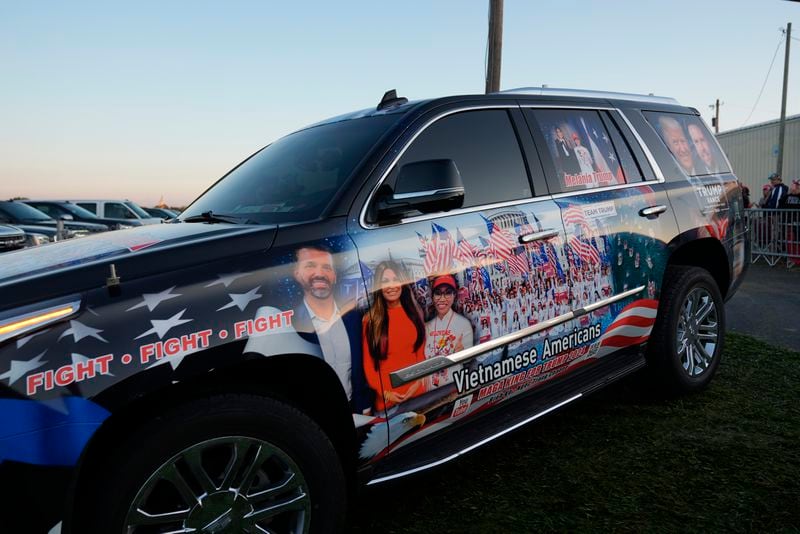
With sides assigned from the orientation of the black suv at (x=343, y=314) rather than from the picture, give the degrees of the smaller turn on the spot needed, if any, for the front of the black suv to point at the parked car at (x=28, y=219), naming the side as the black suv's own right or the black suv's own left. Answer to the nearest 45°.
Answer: approximately 90° to the black suv's own right

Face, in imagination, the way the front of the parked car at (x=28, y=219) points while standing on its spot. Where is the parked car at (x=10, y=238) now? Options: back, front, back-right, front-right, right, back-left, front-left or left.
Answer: front-right

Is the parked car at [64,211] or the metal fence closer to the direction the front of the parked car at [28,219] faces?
the metal fence

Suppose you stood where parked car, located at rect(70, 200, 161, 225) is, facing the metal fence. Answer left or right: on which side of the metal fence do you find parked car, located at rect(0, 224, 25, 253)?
right

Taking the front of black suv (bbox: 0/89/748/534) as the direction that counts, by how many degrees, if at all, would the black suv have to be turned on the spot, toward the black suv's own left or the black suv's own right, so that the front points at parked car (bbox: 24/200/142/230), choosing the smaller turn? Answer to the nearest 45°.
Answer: approximately 90° to the black suv's own right

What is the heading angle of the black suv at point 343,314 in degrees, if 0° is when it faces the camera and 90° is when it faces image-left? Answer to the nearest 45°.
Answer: approximately 45°

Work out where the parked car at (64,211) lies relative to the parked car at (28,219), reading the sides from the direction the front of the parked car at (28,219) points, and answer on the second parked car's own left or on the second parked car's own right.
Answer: on the second parked car's own left

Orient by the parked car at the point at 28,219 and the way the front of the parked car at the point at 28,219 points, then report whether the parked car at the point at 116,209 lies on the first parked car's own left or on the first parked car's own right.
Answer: on the first parked car's own left

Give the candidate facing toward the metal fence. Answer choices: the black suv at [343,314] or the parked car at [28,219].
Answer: the parked car

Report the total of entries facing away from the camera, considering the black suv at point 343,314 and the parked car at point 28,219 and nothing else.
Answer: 0

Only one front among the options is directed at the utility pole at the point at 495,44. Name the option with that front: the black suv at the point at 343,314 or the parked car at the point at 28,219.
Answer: the parked car

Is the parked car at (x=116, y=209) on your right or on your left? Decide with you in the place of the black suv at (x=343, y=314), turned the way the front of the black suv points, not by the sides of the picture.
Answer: on your right
